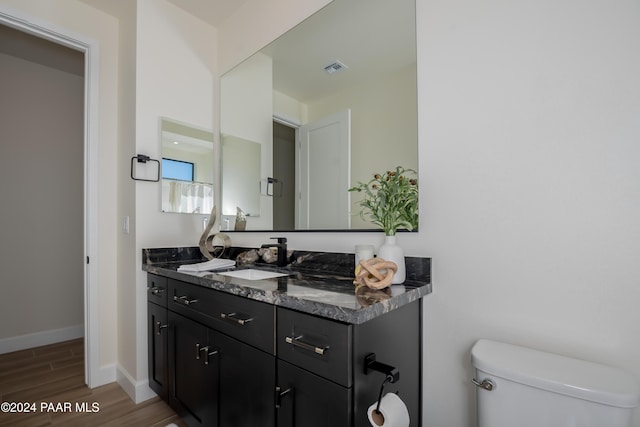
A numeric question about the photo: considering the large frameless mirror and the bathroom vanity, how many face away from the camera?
0

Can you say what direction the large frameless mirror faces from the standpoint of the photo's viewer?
facing the viewer and to the left of the viewer

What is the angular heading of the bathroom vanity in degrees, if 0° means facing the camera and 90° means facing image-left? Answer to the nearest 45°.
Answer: approximately 45°
